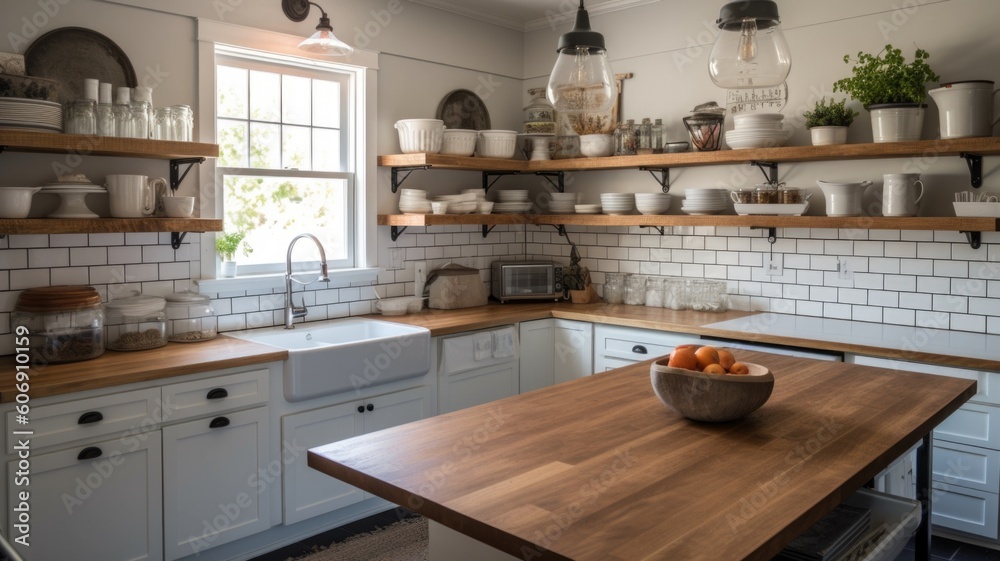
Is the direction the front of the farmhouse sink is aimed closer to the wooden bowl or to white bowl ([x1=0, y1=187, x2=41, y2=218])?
the wooden bowl

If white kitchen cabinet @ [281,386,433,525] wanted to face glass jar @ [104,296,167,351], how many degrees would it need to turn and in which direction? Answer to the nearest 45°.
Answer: approximately 135° to its right

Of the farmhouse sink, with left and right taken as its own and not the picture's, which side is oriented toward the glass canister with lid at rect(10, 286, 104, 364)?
right

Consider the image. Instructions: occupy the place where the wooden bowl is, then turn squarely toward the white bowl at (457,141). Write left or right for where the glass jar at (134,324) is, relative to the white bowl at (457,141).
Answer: left

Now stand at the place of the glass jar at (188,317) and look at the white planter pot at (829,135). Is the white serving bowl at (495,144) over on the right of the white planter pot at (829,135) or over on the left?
left

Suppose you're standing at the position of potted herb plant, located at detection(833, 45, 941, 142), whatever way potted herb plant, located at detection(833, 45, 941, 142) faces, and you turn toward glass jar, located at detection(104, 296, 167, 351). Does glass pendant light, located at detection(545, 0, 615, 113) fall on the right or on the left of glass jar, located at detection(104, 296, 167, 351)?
left

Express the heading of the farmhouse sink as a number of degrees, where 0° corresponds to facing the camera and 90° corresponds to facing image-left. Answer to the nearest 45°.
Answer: approximately 315°

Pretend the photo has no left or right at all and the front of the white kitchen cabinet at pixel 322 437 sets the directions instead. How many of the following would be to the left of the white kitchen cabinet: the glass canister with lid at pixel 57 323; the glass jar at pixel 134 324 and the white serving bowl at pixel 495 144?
1

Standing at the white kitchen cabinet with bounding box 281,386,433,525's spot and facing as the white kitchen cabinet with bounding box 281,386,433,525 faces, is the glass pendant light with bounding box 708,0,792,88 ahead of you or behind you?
ahead

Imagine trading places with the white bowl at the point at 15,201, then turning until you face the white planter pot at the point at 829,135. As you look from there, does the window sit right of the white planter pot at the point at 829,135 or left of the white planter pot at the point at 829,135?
left
